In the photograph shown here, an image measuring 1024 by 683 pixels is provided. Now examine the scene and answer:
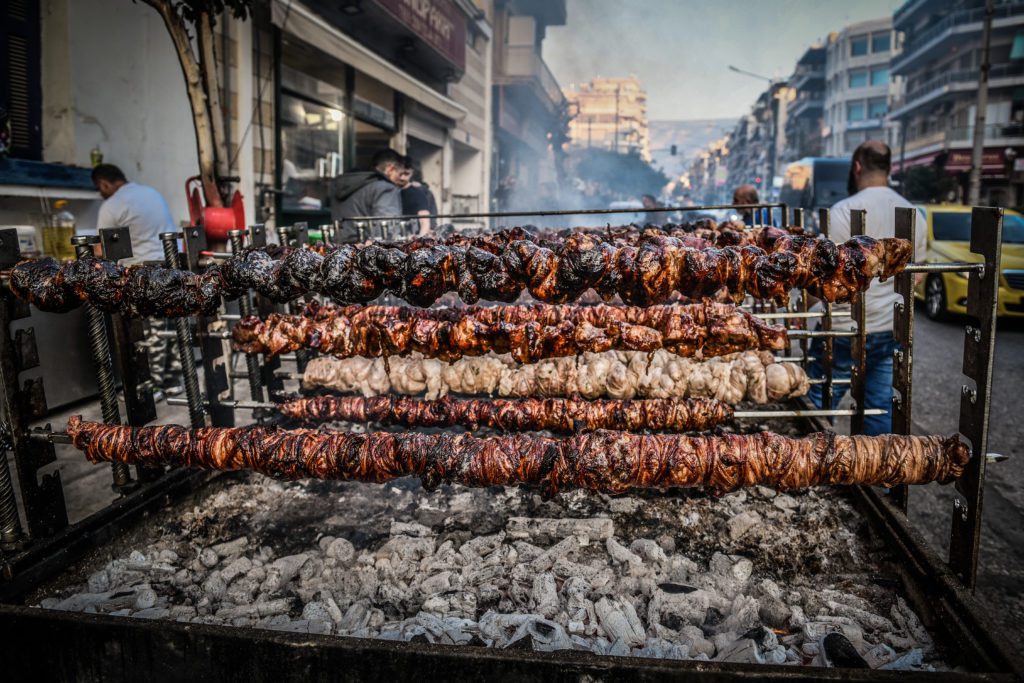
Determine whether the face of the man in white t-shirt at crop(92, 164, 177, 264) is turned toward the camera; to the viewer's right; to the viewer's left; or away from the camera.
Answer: to the viewer's left

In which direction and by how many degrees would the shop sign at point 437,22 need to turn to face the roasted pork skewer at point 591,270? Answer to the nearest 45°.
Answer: approximately 45° to its right

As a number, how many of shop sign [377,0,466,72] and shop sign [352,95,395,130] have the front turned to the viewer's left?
0

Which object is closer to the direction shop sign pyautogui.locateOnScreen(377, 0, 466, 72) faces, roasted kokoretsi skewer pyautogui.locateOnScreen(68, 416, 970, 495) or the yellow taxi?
the yellow taxi

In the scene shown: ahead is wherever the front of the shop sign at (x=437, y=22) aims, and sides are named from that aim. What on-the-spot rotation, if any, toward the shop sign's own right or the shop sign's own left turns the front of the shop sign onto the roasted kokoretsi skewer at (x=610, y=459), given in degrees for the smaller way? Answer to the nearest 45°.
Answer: approximately 45° to the shop sign's own right

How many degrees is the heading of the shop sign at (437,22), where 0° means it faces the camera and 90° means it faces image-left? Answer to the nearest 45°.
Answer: approximately 315°

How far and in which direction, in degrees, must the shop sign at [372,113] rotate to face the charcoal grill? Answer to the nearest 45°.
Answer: approximately 45° to its right

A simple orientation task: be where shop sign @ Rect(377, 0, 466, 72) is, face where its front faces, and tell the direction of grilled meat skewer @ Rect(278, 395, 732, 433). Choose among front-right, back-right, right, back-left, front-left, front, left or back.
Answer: front-right

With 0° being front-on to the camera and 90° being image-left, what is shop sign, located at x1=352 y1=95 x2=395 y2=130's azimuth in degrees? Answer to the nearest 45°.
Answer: approximately 315°
